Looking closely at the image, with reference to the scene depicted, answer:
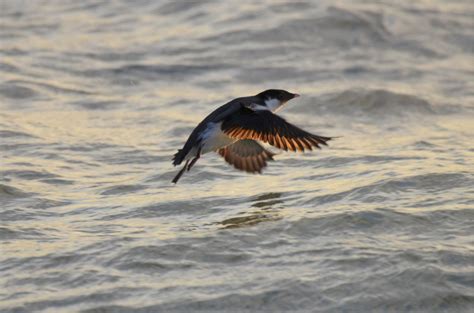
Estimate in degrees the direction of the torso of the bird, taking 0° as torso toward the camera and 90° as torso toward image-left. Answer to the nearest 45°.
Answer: approximately 270°
